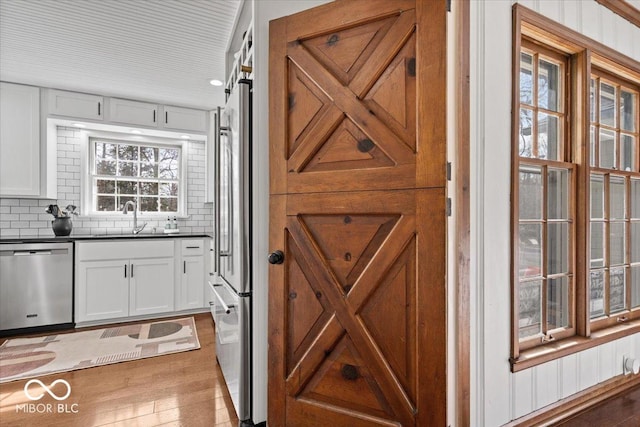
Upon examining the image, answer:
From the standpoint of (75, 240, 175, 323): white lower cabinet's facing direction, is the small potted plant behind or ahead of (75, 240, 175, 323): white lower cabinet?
behind

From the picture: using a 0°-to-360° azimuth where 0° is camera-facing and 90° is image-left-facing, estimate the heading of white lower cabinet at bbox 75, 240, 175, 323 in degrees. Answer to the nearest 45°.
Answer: approximately 315°

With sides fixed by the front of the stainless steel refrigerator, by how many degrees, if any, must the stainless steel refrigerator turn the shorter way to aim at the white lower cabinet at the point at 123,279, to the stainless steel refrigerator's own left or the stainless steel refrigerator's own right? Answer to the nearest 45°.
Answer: approximately 45° to the stainless steel refrigerator's own right

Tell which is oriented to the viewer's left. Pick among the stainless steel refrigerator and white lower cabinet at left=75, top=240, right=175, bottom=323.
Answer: the stainless steel refrigerator

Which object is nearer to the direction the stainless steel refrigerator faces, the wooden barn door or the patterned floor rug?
the patterned floor rug

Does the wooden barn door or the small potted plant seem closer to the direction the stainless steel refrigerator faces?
the small potted plant

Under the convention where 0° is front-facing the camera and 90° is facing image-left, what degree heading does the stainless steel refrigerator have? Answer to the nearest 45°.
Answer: approximately 90°

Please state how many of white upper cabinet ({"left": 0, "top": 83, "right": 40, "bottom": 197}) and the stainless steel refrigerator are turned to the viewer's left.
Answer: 1
